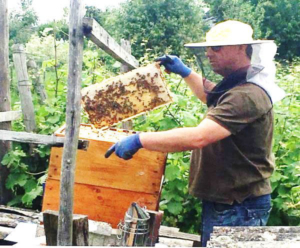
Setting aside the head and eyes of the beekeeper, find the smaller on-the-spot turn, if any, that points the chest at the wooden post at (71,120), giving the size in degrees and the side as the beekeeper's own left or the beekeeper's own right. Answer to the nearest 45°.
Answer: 0° — they already face it

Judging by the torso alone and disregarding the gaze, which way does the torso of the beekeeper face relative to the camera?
to the viewer's left

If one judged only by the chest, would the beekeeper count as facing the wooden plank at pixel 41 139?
yes

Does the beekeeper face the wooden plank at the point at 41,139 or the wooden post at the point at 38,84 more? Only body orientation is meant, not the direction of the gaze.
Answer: the wooden plank
